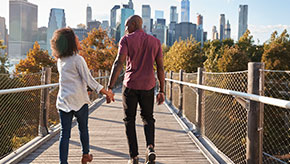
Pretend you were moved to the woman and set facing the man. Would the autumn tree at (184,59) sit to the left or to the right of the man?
left

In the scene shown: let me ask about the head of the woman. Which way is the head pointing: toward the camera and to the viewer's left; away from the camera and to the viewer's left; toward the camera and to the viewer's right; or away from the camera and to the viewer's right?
away from the camera and to the viewer's right

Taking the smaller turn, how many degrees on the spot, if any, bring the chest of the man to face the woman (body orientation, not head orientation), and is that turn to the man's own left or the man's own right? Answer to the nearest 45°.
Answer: approximately 135° to the man's own left

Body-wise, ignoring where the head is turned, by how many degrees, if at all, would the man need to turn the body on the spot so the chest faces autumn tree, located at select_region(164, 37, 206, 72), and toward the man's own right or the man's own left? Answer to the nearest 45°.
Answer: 0° — they already face it

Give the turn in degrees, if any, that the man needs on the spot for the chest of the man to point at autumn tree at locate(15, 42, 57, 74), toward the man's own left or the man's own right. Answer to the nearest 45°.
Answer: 0° — they already face it

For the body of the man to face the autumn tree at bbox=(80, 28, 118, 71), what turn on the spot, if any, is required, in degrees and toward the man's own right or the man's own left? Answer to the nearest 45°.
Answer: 0° — they already face it

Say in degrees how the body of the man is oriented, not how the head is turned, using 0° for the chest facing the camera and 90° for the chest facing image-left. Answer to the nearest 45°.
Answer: approximately 180°
